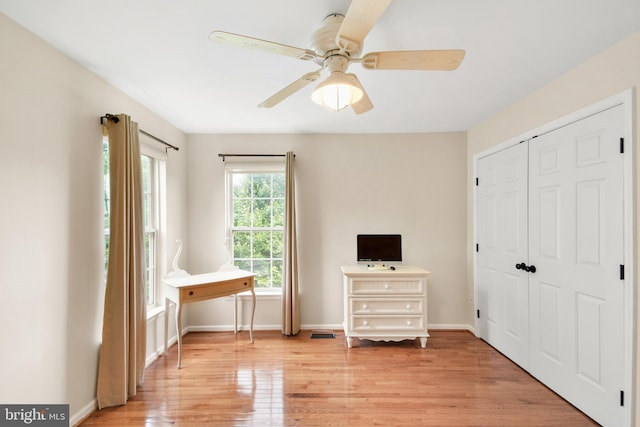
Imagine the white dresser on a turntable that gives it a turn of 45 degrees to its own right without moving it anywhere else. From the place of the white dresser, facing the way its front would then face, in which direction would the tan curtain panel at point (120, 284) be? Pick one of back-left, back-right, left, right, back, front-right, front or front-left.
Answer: front

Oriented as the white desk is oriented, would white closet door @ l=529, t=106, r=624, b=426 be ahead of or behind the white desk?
ahead

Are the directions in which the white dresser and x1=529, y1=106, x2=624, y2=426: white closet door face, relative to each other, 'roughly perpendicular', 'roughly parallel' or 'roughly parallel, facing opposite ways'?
roughly perpendicular

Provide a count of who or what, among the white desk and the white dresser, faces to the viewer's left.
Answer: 0

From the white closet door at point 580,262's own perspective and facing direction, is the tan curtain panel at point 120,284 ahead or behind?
ahead

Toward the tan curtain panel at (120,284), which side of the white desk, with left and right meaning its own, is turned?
right

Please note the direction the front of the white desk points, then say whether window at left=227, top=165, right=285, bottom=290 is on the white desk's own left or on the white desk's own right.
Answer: on the white desk's own left

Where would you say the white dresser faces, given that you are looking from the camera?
facing the viewer

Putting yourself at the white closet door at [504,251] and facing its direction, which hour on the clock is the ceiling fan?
The ceiling fan is roughly at 11 o'clock from the white closet door.

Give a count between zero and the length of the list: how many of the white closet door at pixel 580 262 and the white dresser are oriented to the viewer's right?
0

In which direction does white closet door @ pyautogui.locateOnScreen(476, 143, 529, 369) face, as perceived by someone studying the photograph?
facing the viewer and to the left of the viewer

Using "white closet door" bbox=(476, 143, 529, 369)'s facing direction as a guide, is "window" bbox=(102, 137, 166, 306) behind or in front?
in front

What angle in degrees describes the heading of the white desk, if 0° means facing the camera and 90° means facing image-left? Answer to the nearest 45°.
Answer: approximately 315°

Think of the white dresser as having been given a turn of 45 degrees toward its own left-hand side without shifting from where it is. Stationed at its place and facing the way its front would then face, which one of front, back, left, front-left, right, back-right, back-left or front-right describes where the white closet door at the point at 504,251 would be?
front-left

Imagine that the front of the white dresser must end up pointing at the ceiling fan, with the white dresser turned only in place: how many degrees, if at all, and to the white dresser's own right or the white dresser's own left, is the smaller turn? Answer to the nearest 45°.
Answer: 0° — it already faces it
